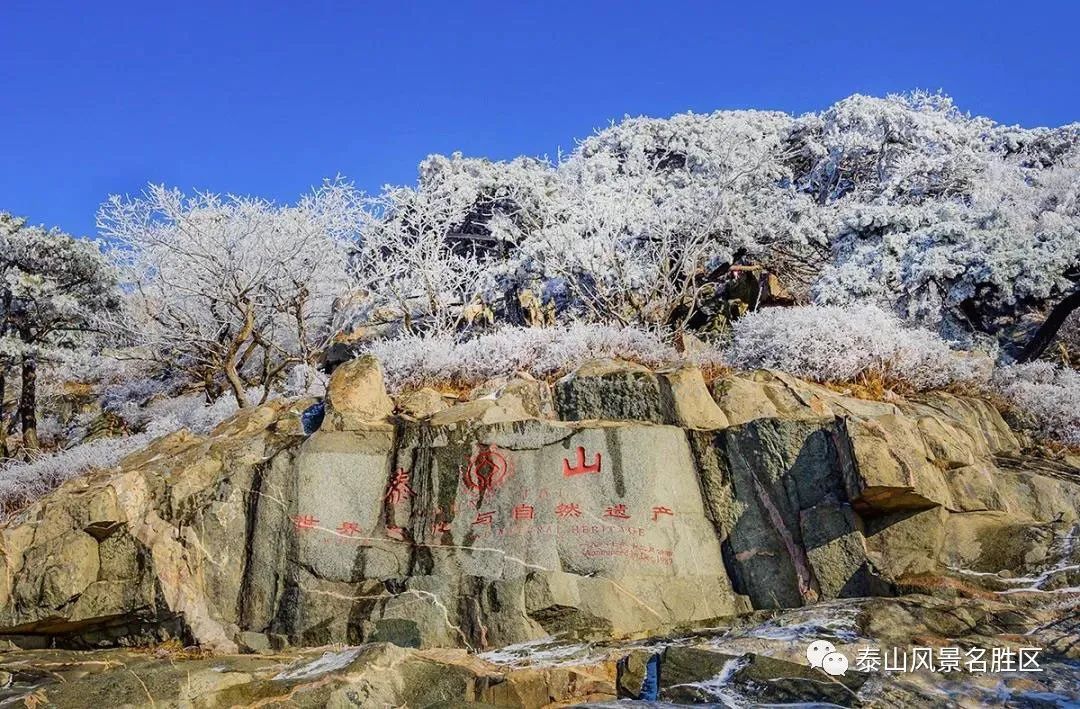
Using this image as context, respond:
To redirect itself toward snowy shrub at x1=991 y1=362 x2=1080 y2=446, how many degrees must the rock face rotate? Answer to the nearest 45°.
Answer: approximately 90° to its left

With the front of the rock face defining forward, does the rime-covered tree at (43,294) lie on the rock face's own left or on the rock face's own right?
on the rock face's own right

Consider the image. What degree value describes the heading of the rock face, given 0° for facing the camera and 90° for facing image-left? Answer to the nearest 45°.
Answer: approximately 0°

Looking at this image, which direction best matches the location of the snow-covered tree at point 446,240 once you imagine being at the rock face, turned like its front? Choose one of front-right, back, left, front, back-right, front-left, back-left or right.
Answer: back

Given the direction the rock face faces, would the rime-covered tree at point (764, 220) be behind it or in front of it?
behind

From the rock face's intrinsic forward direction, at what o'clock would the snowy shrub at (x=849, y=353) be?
The snowy shrub is roughly at 8 o'clock from the rock face.

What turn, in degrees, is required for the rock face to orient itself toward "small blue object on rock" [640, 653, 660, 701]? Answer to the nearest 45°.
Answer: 0° — it already faces it

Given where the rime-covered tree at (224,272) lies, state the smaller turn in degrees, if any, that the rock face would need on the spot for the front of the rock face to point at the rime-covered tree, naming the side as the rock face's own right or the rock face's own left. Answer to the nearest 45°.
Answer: approximately 135° to the rock face's own right

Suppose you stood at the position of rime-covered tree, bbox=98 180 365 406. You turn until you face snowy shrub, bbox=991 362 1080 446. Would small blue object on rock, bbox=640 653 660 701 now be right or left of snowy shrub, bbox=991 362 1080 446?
right
